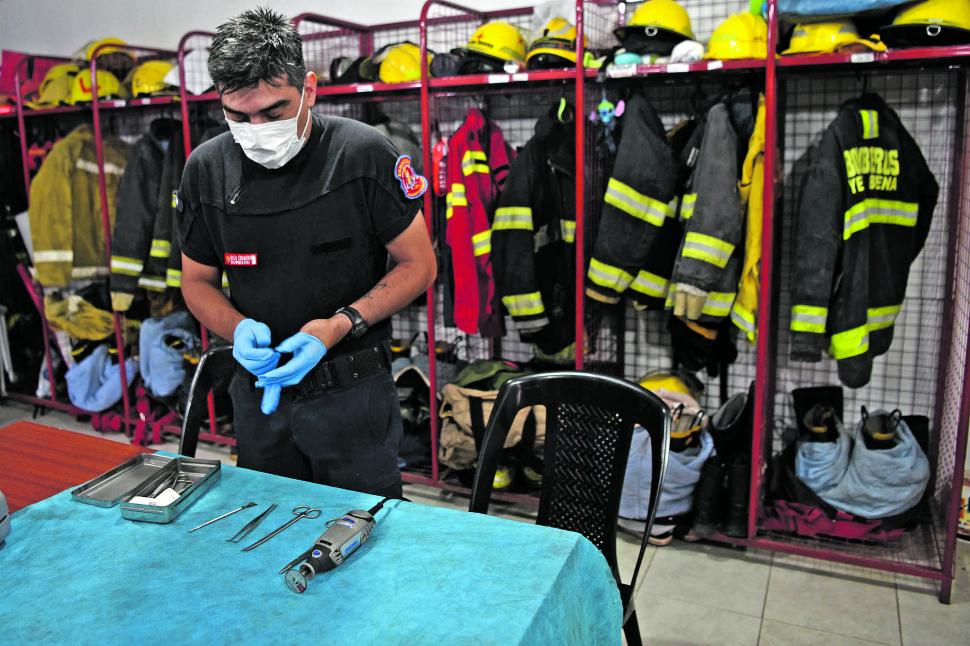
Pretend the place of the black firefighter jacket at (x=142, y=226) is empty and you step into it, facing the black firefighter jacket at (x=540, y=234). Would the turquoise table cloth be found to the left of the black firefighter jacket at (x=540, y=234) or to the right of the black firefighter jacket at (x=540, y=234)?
right

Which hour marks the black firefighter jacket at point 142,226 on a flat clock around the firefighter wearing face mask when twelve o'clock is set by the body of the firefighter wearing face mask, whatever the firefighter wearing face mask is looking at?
The black firefighter jacket is roughly at 4 o'clock from the firefighter wearing face mask.

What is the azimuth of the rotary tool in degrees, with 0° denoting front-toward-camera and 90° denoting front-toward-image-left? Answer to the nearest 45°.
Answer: approximately 45°

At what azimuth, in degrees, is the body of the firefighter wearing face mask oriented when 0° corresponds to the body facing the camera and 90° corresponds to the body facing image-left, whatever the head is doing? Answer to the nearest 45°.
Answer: approximately 45°

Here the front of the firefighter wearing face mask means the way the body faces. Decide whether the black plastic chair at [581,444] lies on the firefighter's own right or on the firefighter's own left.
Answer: on the firefighter's own left
